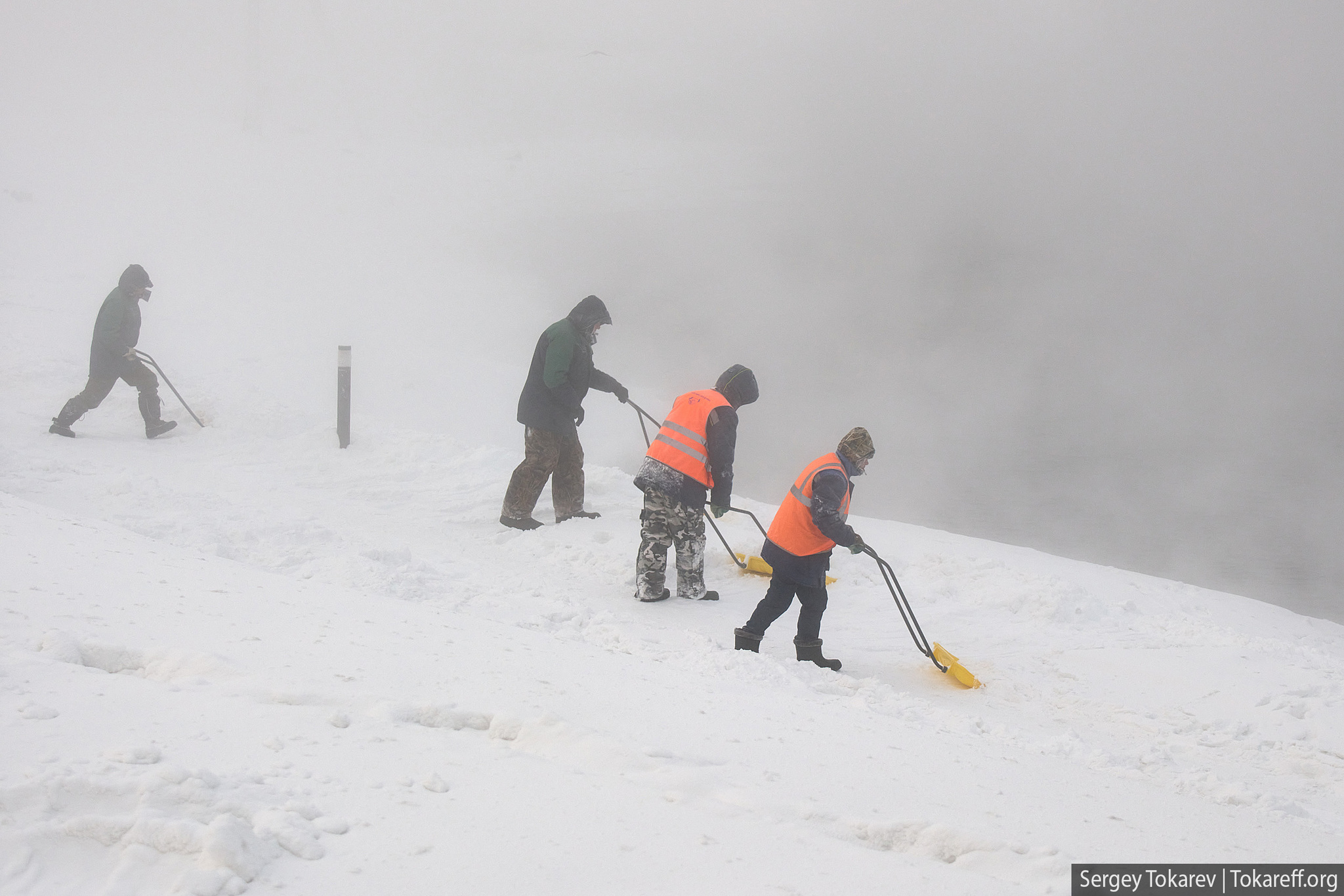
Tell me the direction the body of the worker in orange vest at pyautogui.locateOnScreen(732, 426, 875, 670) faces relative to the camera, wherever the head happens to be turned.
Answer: to the viewer's right

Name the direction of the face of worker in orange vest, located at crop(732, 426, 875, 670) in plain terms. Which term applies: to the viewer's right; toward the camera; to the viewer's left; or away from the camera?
to the viewer's right

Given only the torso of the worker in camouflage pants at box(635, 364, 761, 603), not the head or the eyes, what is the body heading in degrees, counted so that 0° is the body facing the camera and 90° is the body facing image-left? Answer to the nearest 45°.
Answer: approximately 225°

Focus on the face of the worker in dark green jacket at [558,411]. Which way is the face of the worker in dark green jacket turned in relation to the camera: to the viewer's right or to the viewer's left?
to the viewer's right

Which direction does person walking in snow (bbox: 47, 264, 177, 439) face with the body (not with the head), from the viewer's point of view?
to the viewer's right

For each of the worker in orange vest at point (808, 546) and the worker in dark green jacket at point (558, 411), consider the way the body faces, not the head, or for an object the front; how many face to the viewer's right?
2

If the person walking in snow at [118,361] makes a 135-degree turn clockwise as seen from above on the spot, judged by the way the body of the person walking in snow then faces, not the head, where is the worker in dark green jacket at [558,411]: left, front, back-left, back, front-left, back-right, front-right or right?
left

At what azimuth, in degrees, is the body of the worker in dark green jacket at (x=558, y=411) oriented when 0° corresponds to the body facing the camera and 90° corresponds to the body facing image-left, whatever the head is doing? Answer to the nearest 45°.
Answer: approximately 270°

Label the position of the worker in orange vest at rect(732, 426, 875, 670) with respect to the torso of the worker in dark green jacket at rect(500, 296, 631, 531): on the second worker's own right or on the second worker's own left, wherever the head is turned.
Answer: on the second worker's own right

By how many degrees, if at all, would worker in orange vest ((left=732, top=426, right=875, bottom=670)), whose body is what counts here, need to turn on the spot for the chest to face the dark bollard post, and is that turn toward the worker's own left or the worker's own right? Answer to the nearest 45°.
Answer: approximately 135° to the worker's own left
